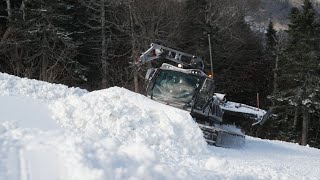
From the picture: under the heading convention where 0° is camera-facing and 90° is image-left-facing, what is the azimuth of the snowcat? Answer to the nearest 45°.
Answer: approximately 45°

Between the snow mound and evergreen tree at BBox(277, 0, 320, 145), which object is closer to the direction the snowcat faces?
the snow mound

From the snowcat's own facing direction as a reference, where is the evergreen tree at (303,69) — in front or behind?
behind

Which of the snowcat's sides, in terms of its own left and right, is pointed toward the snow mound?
front
